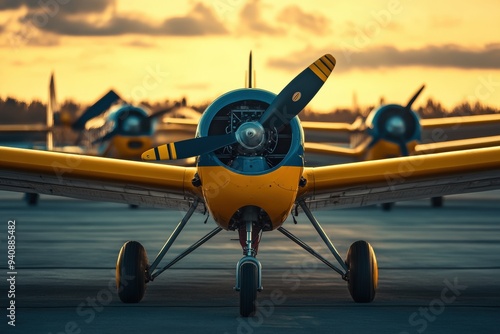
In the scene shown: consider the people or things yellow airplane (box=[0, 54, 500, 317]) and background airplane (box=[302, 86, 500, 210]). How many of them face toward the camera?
2

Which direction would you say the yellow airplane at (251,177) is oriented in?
toward the camera

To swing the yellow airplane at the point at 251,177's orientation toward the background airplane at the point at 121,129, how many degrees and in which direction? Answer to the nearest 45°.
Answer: approximately 180°

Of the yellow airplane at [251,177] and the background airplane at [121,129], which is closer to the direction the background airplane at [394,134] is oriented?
the yellow airplane

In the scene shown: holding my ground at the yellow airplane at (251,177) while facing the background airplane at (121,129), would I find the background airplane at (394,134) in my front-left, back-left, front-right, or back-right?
front-right

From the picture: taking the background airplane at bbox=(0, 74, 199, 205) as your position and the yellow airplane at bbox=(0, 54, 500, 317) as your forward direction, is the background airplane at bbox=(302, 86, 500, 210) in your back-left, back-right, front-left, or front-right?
front-left

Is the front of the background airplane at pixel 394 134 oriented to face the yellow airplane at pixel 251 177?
yes

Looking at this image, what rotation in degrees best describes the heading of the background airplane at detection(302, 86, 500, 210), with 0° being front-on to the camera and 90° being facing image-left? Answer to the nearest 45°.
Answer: approximately 0°

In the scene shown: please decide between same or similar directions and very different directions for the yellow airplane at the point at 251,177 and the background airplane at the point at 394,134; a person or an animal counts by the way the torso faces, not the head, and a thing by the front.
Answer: same or similar directions

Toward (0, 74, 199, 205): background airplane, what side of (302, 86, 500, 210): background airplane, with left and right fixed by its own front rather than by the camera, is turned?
right

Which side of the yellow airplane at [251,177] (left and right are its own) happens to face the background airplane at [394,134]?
back
